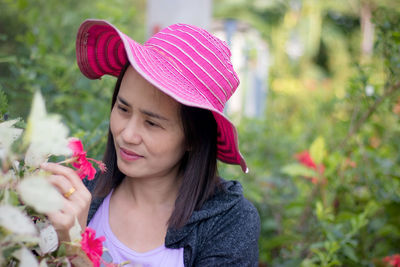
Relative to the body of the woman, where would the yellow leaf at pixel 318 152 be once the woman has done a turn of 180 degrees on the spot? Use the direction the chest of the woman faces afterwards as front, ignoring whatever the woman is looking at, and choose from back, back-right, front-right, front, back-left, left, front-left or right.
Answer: front

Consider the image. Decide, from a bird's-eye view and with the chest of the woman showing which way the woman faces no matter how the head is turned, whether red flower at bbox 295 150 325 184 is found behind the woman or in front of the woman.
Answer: behind

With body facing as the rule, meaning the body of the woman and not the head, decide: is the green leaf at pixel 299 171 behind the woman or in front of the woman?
behind

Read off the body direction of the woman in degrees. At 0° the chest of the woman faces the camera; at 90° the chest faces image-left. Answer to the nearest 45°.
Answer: approximately 45°

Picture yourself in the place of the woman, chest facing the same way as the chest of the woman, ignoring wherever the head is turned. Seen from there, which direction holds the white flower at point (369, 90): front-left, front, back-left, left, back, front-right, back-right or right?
back

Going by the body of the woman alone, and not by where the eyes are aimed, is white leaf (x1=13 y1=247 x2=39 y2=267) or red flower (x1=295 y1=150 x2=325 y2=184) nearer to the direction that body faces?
the white leaf

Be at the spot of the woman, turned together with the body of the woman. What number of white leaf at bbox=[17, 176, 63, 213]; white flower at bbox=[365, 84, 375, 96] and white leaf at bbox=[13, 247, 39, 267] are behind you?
1

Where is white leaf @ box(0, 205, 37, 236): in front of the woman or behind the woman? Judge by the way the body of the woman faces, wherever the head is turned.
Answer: in front
